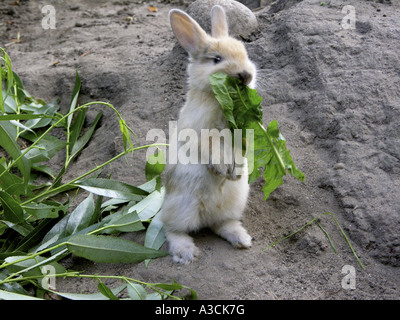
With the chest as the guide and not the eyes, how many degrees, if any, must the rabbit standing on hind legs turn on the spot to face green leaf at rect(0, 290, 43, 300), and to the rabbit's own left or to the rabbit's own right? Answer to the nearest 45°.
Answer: approximately 90° to the rabbit's own right

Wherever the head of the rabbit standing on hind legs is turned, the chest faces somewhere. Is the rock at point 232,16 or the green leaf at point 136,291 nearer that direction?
the green leaf

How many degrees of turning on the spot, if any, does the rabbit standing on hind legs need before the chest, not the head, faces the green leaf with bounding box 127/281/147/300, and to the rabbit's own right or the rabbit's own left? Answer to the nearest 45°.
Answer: approximately 90° to the rabbit's own right

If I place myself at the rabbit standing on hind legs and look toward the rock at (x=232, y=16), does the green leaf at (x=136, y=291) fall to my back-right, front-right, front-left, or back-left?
back-left

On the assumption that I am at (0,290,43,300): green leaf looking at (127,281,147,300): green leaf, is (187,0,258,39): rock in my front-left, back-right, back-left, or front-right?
front-left

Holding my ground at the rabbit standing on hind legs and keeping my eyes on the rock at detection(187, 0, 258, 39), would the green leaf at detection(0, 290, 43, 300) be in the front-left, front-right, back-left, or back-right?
back-left

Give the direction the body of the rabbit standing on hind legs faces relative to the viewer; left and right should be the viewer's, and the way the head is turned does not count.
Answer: facing the viewer and to the right of the viewer

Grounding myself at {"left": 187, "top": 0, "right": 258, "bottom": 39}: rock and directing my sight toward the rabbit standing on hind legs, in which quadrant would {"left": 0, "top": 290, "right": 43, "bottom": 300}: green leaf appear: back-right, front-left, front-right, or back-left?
front-right

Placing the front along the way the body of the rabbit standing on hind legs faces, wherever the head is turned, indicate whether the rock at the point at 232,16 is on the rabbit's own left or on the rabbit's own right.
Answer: on the rabbit's own left
